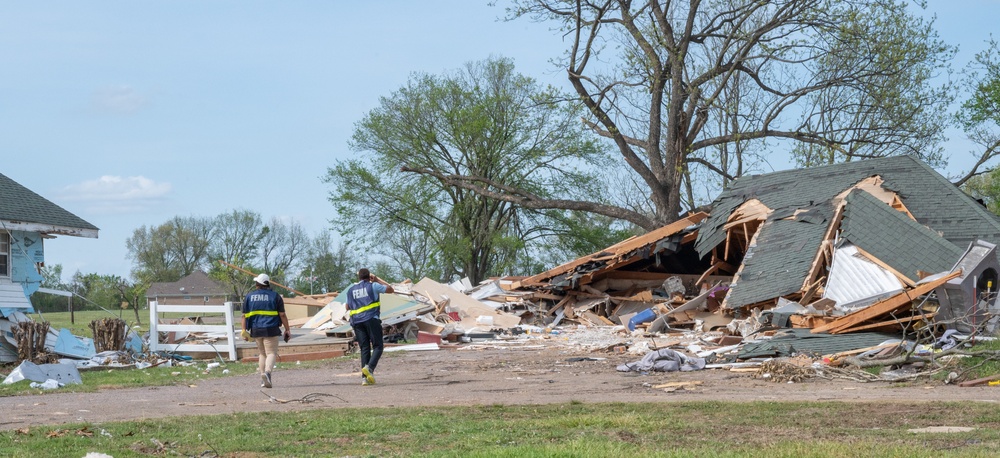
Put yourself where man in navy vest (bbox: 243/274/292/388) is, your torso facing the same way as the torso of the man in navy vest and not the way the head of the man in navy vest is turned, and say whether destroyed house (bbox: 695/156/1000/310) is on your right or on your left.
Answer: on your right

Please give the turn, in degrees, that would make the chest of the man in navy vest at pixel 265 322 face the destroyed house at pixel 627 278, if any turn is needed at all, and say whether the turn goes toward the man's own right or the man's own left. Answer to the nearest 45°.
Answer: approximately 45° to the man's own right

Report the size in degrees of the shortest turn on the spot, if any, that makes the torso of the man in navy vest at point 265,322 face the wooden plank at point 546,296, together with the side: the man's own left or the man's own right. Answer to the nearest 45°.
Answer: approximately 45° to the man's own right

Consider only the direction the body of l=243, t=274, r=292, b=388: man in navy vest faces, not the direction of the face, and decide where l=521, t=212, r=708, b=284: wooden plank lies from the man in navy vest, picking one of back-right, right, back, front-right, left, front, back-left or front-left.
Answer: front-right

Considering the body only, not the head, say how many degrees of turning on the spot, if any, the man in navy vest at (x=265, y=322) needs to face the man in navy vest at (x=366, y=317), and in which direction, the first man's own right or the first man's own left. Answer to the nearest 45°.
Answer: approximately 90° to the first man's own right

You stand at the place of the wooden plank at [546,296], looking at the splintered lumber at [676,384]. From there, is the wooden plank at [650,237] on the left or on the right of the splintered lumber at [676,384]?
left

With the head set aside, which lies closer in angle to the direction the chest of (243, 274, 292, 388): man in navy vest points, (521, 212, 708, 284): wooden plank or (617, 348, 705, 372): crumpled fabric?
the wooden plank

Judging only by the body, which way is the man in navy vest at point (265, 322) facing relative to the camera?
away from the camera

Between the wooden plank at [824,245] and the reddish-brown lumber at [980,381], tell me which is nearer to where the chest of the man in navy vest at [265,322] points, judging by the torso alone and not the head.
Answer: the wooden plank
